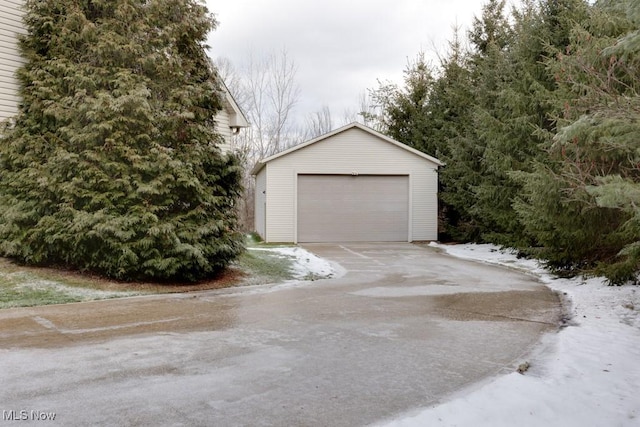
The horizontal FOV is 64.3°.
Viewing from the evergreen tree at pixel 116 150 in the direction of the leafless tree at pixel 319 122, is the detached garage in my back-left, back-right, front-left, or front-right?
front-right

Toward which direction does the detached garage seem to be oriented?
toward the camera

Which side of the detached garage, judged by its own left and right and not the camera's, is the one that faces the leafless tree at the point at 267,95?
back

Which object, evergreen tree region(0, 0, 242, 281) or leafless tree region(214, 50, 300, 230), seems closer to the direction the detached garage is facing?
the evergreen tree

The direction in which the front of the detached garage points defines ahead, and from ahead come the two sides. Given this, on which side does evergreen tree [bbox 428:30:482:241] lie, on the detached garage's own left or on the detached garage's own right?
on the detached garage's own left

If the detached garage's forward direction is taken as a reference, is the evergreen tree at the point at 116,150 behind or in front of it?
in front

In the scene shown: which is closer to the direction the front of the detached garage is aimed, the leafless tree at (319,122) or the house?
the house

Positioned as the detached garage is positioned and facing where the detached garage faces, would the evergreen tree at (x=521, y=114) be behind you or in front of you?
in front

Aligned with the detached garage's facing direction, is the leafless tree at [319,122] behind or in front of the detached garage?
behind

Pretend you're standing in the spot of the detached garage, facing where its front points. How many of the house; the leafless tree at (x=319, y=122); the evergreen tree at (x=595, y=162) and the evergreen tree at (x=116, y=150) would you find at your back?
1

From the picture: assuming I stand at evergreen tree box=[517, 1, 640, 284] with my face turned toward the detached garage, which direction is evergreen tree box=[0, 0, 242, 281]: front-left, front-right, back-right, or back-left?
front-left

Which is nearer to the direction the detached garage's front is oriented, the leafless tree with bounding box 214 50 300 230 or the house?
the house

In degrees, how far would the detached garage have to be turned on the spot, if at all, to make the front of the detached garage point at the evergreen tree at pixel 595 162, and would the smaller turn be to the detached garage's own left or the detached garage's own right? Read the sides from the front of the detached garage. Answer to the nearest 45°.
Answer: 0° — it already faces it
